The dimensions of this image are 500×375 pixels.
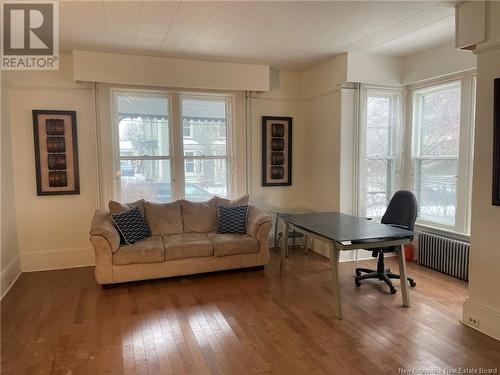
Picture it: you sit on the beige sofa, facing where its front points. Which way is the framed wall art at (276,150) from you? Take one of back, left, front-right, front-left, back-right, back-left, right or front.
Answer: back-left

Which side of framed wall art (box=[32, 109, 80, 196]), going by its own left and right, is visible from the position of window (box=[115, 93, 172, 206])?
left

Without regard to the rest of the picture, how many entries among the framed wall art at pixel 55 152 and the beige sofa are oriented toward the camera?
2

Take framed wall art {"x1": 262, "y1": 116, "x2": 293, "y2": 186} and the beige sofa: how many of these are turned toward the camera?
2

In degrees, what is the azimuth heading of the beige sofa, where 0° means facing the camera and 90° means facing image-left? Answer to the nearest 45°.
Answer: approximately 0°

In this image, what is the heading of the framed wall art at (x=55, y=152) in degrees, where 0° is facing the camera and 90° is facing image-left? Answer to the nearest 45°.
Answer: approximately 0°

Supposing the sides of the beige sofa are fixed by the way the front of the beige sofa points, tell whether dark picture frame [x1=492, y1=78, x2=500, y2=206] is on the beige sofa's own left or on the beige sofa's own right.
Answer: on the beige sofa's own left

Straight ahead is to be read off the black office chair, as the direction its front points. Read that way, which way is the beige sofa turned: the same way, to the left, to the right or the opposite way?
to the left

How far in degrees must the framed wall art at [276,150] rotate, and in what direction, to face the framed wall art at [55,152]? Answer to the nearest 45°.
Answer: approximately 45° to its right
